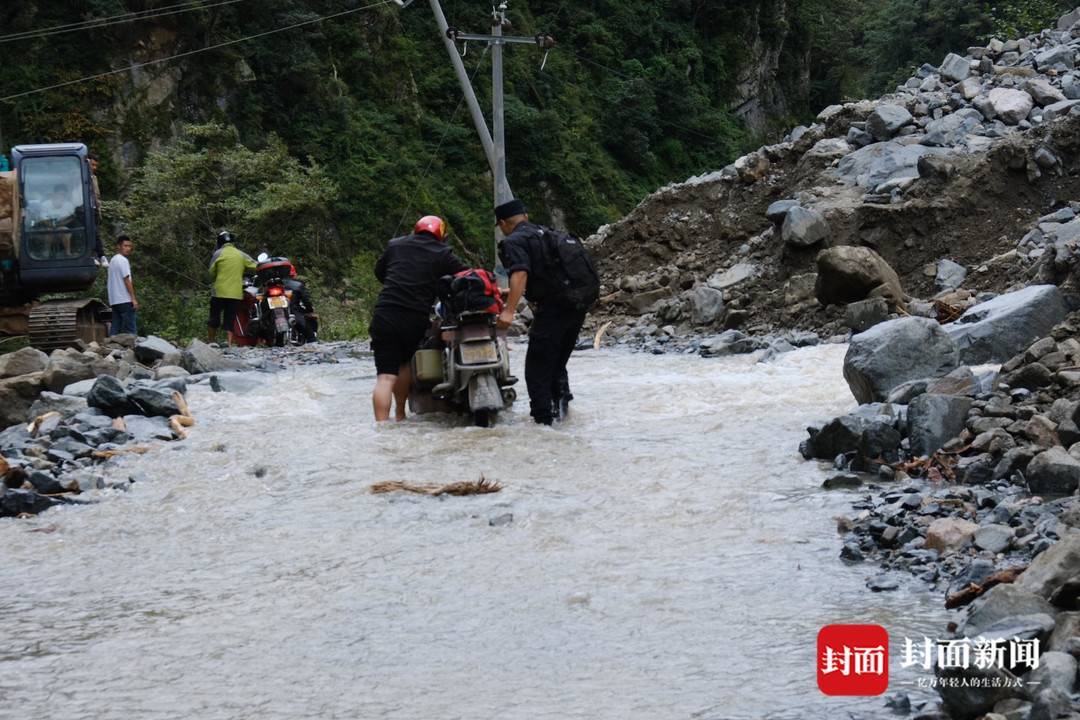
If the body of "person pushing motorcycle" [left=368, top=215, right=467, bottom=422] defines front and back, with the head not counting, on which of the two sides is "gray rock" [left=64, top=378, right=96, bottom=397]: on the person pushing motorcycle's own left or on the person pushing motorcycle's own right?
on the person pushing motorcycle's own left

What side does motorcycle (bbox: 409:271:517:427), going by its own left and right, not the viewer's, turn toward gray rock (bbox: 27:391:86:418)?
left

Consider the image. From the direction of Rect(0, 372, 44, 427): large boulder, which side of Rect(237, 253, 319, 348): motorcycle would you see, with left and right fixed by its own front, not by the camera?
back

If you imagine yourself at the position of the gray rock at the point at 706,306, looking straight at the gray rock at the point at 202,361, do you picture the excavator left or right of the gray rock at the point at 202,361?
right

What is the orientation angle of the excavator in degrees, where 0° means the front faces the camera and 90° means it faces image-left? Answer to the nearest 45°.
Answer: approximately 0°

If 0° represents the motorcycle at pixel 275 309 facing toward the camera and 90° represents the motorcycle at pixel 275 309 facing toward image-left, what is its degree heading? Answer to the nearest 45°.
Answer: approximately 180°

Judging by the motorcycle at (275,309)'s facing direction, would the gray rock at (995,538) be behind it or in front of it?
behind

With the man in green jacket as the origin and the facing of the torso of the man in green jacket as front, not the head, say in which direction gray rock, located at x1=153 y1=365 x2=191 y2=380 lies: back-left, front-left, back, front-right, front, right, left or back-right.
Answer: back

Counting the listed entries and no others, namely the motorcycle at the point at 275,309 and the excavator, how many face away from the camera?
1

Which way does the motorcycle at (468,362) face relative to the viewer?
away from the camera

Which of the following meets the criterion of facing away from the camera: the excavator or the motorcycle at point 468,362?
the motorcycle
